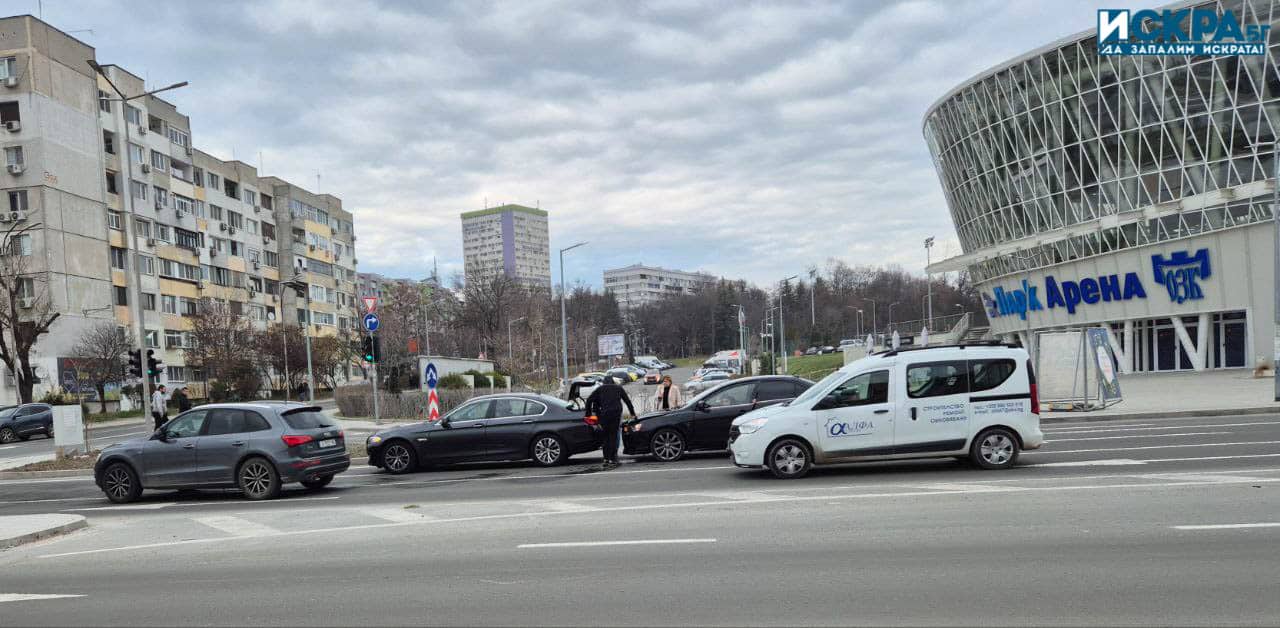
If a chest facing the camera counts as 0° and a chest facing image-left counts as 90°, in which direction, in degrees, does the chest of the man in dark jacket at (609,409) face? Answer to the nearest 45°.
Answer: approximately 180°

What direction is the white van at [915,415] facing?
to the viewer's left

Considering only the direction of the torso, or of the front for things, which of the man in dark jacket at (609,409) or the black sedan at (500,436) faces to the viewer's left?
the black sedan

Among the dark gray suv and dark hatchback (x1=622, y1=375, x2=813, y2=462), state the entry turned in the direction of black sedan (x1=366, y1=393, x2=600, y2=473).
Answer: the dark hatchback

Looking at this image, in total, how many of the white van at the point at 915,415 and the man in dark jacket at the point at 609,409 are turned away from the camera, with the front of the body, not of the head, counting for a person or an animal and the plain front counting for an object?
1

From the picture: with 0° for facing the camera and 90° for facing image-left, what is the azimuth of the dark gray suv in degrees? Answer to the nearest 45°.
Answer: approximately 135°

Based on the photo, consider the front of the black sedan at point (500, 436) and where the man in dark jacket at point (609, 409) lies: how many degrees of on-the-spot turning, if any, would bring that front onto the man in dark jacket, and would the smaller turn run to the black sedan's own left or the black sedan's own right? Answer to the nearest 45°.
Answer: approximately 135° to the black sedan's own left

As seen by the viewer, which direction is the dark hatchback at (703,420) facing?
to the viewer's left

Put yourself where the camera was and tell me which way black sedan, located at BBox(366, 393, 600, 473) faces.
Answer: facing to the left of the viewer

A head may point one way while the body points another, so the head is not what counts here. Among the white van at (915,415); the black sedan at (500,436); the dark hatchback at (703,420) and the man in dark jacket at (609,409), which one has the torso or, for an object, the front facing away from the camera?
the man in dark jacket
